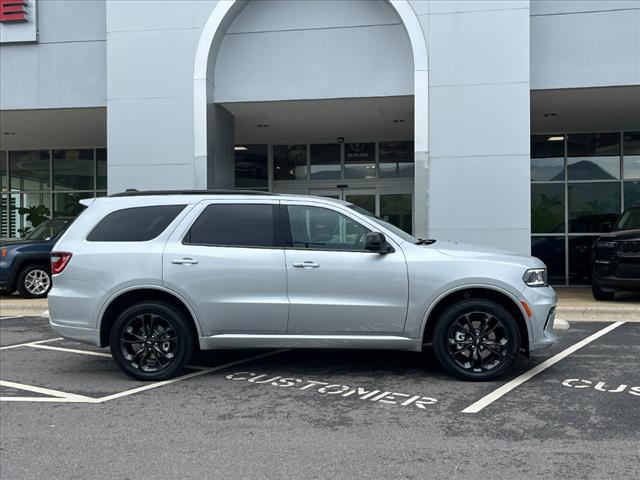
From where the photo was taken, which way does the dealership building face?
toward the camera

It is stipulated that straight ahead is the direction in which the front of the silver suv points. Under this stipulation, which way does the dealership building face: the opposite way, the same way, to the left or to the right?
to the right

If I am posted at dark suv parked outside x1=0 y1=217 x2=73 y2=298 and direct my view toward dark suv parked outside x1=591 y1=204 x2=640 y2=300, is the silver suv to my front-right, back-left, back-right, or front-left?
front-right

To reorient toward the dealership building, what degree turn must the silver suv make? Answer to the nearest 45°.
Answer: approximately 90° to its left

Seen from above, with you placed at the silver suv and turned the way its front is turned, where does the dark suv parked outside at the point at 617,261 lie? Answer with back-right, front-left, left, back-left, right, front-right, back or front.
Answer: front-left

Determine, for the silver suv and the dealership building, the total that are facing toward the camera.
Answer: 1

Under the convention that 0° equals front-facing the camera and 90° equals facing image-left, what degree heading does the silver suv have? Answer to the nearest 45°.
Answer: approximately 270°

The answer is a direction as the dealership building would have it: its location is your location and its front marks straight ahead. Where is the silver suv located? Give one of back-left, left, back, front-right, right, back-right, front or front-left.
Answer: front

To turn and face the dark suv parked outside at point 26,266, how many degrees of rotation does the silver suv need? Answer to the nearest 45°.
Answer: approximately 135° to its left
